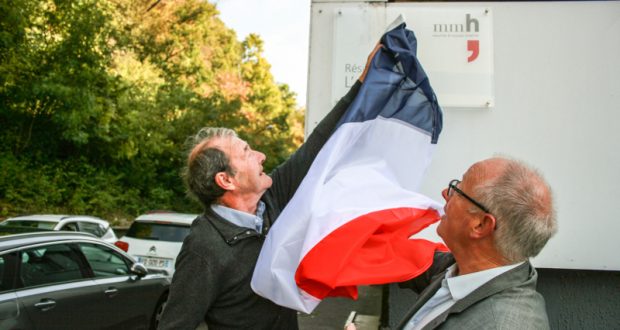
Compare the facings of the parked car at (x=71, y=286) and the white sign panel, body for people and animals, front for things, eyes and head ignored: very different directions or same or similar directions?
very different directions

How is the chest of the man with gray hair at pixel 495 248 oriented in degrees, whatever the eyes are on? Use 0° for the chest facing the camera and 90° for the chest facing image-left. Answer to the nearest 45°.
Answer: approximately 90°

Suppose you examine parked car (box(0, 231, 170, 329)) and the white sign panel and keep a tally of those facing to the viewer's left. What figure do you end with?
0

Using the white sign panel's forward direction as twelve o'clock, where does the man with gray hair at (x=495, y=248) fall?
The man with gray hair is roughly at 12 o'clock from the white sign panel.

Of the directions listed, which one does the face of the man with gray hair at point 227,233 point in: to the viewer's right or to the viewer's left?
to the viewer's right

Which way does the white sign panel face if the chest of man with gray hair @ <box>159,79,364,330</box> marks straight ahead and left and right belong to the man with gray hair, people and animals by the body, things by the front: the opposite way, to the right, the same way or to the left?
to the right

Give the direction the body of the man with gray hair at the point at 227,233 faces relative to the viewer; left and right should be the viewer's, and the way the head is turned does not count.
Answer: facing to the right of the viewer

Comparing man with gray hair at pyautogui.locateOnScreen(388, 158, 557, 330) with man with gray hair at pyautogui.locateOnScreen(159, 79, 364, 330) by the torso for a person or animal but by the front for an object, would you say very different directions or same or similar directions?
very different directions

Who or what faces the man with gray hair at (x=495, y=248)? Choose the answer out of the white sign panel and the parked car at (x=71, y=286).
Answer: the white sign panel

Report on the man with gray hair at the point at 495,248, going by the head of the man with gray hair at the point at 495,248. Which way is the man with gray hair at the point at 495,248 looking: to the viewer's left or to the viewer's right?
to the viewer's left

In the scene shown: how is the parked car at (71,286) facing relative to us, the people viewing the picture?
facing away from the viewer and to the right of the viewer

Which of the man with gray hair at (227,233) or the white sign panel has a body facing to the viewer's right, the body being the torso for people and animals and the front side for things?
the man with gray hair
